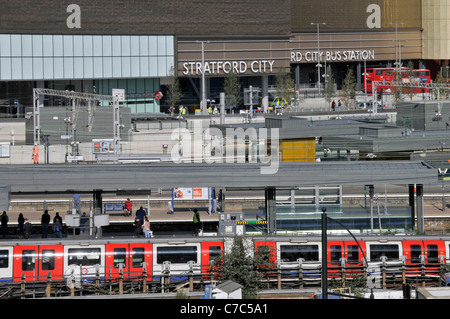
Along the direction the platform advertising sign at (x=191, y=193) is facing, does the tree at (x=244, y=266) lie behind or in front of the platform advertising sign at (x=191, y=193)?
in front

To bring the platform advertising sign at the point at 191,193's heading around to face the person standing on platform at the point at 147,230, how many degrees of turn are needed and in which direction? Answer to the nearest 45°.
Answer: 0° — it already faces them

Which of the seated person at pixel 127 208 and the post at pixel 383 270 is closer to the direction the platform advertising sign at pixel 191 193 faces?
the post

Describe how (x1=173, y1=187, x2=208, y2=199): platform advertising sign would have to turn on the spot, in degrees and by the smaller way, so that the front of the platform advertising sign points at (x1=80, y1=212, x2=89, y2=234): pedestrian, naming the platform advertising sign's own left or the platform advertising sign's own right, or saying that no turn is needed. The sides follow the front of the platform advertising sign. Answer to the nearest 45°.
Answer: approximately 45° to the platform advertising sign's own right

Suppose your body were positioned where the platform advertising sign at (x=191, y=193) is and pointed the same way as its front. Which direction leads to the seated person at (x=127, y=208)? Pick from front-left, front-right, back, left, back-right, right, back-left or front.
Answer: right

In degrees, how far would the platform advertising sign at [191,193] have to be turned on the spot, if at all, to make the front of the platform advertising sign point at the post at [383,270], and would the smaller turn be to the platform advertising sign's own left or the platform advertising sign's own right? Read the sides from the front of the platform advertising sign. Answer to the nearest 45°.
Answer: approximately 45° to the platform advertising sign's own left

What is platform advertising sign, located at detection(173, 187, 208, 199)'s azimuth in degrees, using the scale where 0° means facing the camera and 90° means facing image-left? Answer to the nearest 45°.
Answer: approximately 0°
